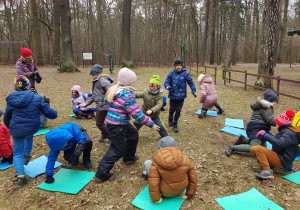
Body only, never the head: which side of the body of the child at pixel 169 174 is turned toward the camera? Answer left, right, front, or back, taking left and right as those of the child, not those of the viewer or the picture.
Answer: back

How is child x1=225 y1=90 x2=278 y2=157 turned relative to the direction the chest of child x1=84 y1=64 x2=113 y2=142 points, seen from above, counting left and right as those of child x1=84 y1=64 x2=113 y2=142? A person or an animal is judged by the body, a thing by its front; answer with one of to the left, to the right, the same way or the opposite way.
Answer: the opposite way

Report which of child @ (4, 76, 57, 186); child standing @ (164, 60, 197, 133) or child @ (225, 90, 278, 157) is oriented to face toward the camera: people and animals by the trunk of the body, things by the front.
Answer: the child standing

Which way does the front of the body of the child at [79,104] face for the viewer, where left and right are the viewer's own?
facing the viewer and to the right of the viewer

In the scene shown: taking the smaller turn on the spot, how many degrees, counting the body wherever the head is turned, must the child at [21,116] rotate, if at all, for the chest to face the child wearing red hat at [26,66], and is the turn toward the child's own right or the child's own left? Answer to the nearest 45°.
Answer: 0° — they already face them

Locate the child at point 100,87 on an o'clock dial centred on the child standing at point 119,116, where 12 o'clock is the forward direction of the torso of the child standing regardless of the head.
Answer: The child is roughly at 10 o'clock from the child standing.

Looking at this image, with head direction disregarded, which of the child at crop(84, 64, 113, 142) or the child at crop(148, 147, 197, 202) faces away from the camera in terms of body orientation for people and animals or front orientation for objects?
the child at crop(148, 147, 197, 202)

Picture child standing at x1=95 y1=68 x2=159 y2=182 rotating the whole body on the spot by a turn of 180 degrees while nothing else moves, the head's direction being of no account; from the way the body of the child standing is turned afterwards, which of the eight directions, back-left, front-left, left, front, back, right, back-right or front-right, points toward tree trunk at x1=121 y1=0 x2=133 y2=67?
back-right

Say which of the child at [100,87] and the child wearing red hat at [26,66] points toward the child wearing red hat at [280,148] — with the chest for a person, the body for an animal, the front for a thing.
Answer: the child wearing red hat at [26,66]

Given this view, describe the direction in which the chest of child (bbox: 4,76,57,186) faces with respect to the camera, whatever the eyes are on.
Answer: away from the camera

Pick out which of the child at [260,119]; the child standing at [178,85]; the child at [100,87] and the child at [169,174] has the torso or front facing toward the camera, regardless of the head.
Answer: the child standing

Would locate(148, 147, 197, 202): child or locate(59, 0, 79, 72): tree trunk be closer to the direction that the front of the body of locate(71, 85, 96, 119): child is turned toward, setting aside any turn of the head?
the child

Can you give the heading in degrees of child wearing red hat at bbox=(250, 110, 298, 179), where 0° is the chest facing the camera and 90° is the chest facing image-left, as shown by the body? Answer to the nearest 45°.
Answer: approximately 90°
